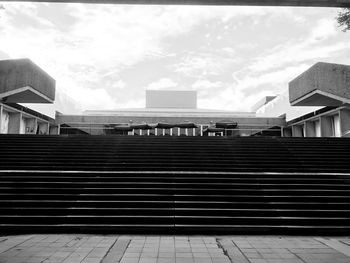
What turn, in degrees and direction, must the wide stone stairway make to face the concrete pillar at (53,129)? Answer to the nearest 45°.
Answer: approximately 135° to its right

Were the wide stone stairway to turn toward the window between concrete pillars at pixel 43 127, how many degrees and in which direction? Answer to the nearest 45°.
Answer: approximately 135° to its right

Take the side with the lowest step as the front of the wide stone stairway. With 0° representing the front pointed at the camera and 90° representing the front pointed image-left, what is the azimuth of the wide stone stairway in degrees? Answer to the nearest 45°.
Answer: approximately 0°

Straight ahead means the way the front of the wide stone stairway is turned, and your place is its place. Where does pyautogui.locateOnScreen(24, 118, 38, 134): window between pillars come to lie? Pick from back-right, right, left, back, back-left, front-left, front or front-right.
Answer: back-right

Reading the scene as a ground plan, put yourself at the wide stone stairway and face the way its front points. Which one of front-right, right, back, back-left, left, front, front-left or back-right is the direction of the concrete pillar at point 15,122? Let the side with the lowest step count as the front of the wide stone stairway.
back-right
